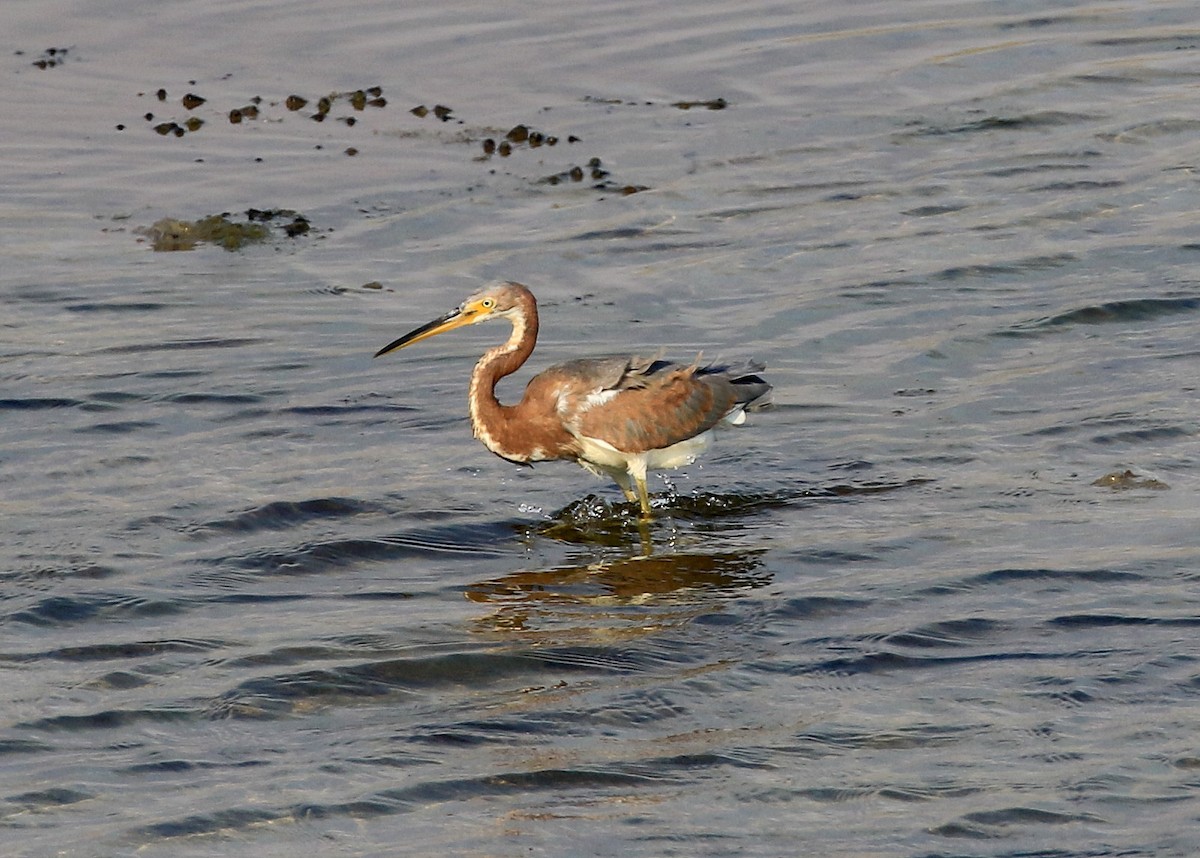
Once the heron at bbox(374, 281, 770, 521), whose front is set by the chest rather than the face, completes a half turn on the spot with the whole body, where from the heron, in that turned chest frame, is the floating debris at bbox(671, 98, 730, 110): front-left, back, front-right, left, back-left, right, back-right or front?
left

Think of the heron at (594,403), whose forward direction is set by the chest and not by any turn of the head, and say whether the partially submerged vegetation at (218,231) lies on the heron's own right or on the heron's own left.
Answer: on the heron's own right

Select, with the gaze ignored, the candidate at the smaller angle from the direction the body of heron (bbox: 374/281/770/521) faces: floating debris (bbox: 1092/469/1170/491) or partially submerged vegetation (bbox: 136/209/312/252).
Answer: the partially submerged vegetation

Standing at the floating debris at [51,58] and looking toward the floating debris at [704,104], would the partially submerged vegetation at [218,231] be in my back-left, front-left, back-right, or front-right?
front-right

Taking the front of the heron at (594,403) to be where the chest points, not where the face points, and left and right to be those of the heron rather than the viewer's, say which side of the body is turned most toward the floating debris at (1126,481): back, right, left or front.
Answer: back

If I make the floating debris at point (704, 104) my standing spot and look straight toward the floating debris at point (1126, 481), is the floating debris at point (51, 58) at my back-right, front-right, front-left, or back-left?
back-right

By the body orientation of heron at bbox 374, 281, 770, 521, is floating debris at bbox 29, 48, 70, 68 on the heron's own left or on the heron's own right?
on the heron's own right

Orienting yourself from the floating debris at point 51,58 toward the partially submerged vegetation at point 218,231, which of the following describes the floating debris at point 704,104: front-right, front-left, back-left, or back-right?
front-left

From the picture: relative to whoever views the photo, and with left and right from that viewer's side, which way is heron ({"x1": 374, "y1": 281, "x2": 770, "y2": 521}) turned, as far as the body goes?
facing to the left of the viewer

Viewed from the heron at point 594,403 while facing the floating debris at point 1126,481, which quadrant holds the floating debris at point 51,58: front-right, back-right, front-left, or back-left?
back-left
